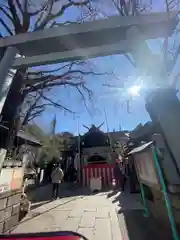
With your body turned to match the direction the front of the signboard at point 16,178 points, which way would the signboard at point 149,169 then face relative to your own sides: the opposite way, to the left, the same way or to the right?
to the right

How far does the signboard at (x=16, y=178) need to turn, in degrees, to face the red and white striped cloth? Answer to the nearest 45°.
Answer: approximately 135° to its left

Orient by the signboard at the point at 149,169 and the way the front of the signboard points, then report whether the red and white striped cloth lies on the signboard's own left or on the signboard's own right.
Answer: on the signboard's own right

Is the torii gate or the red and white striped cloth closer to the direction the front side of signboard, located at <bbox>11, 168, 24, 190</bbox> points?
the torii gate

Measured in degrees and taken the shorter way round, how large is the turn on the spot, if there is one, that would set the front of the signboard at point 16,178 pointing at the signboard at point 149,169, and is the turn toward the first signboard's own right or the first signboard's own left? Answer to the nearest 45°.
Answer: approximately 45° to the first signboard's own left

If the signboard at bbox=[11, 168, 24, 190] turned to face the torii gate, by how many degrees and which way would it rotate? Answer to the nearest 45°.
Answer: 0° — it already faces it

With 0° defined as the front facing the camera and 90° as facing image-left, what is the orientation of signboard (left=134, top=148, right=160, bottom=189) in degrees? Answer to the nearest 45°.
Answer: approximately 45°

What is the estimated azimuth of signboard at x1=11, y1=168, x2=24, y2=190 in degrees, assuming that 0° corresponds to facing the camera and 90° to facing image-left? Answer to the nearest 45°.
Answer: approximately 0°

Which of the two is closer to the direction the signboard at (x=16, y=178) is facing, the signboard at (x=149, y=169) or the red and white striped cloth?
the signboard

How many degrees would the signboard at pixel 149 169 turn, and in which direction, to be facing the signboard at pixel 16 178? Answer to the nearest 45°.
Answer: approximately 45° to its right
